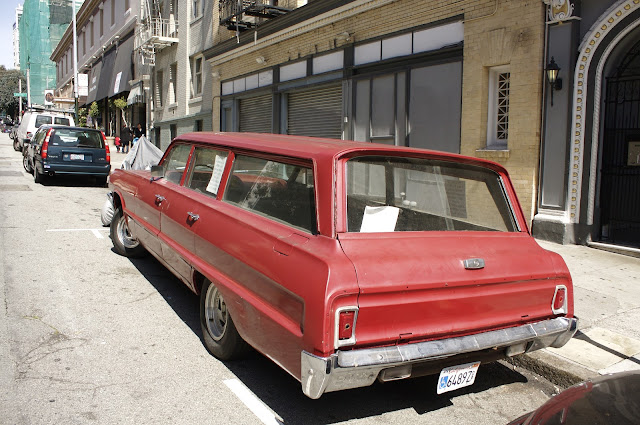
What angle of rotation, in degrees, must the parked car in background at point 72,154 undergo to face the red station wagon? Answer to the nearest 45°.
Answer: approximately 180°

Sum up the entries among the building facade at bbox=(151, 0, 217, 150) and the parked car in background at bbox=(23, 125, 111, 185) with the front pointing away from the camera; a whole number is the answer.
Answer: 1

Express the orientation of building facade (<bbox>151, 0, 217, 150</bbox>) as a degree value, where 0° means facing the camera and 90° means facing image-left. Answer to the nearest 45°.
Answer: approximately 45°

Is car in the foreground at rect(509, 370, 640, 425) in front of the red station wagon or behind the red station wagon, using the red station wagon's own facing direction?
behind

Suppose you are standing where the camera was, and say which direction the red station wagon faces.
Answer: facing away from the viewer and to the left of the viewer

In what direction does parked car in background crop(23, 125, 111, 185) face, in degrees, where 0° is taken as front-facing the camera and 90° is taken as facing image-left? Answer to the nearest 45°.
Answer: approximately 180°

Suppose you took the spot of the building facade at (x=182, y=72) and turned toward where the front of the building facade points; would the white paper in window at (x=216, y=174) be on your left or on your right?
on your left

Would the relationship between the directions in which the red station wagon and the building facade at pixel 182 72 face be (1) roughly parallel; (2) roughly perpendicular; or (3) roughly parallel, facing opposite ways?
roughly perpendicular

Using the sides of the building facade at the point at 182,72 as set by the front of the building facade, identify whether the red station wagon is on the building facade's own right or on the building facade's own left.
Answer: on the building facade's own left

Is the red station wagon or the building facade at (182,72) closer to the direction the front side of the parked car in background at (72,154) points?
the building facade

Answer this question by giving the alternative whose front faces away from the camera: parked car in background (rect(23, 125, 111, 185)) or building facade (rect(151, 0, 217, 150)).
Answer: the parked car in background
